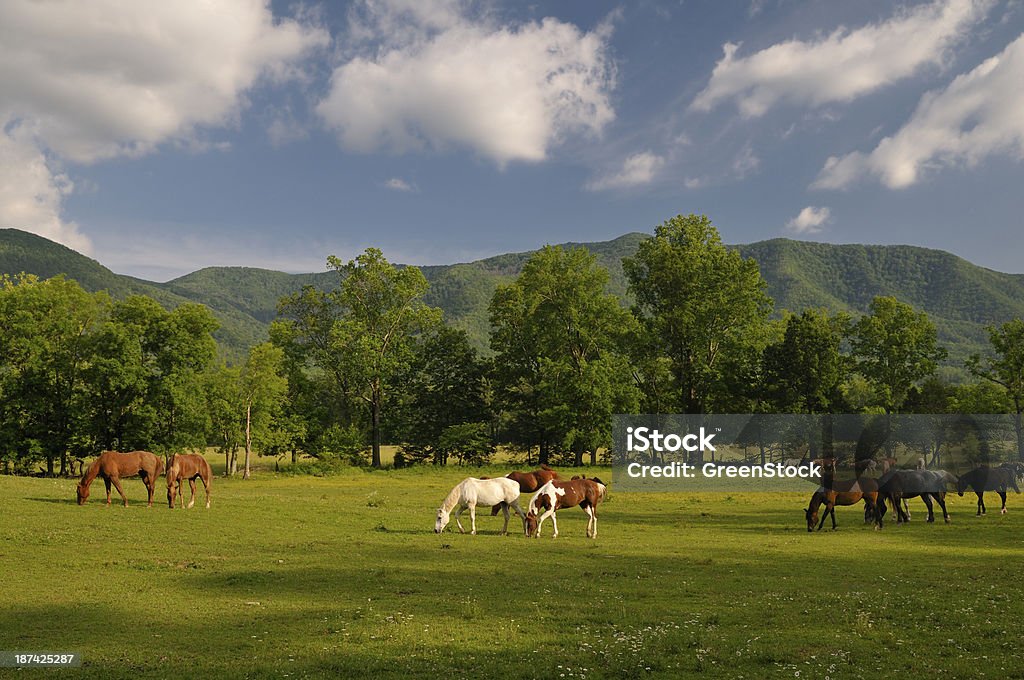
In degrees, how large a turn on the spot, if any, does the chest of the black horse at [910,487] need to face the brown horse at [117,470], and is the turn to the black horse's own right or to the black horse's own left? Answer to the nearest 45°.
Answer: approximately 45° to the black horse's own left

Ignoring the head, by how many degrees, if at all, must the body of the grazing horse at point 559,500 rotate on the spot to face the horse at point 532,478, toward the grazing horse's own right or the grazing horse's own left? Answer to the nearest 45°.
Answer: approximately 90° to the grazing horse's own right

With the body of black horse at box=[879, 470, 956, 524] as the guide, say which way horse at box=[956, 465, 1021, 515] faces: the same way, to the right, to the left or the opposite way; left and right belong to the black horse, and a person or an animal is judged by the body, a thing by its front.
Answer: the same way

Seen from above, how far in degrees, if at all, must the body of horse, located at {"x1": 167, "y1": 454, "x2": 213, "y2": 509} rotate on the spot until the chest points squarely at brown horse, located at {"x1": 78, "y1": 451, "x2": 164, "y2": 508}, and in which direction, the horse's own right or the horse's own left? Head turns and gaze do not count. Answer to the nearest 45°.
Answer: approximately 45° to the horse's own right

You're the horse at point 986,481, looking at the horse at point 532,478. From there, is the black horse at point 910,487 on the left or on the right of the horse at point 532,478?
left

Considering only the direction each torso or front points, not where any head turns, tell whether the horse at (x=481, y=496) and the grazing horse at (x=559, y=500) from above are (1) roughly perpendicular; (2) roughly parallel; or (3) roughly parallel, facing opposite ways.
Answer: roughly parallel

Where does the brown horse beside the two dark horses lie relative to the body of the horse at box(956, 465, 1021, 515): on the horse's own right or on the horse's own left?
on the horse's own left

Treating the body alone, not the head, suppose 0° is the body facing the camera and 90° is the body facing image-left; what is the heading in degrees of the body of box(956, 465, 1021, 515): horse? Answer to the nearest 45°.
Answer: approximately 90°

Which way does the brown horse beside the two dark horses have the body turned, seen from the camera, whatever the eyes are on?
to the viewer's left

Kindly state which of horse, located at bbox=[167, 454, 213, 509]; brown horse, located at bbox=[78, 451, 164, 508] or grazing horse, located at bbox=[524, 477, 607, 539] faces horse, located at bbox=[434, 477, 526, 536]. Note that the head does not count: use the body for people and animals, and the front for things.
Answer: the grazing horse

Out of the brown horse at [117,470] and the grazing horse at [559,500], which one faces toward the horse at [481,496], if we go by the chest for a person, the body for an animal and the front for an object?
the grazing horse

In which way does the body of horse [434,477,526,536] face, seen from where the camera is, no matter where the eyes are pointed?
to the viewer's left

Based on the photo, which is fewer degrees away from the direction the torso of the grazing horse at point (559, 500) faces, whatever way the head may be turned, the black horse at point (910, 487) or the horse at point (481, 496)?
the horse

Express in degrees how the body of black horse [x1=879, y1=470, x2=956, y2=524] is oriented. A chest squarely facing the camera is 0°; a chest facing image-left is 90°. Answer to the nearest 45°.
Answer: approximately 90°

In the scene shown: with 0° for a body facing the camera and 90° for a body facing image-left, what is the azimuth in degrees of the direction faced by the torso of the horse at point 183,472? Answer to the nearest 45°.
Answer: approximately 45°
